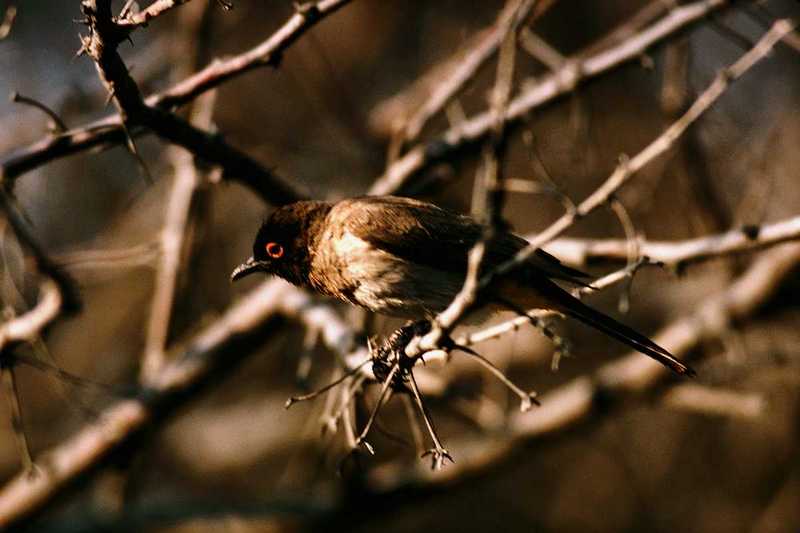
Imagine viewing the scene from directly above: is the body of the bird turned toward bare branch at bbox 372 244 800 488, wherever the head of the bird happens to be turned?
no

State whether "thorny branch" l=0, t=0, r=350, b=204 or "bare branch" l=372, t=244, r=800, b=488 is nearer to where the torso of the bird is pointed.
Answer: the thorny branch

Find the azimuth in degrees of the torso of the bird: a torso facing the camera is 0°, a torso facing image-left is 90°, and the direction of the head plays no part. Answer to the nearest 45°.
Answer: approximately 90°

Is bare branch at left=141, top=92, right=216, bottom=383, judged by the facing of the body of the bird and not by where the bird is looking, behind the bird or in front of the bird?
in front

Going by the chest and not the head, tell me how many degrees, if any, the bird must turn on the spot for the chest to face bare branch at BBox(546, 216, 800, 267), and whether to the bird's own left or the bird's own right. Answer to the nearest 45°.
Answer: approximately 180°

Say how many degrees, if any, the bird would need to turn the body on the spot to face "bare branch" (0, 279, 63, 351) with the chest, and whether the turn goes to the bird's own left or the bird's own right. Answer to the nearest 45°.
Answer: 0° — it already faces it
